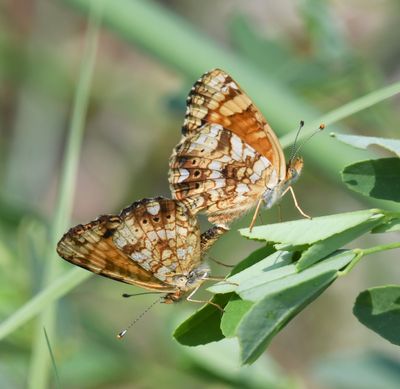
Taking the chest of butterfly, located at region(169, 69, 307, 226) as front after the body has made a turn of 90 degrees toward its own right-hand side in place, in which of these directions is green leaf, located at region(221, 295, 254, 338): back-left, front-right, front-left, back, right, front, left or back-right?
front

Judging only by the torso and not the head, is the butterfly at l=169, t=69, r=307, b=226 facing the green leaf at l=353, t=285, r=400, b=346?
yes

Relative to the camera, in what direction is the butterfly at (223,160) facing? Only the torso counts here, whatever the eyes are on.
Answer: to the viewer's right

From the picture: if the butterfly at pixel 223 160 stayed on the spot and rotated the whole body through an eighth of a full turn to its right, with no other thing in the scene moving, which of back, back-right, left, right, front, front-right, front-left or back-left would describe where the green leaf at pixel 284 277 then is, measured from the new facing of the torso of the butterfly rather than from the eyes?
front-left

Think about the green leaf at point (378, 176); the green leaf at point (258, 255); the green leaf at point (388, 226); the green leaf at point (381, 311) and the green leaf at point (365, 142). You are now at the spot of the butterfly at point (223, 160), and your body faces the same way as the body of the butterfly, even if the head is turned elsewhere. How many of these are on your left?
0

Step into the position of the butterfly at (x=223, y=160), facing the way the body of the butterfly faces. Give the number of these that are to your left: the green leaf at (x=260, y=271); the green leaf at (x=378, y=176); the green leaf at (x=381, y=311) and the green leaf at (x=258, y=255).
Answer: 0

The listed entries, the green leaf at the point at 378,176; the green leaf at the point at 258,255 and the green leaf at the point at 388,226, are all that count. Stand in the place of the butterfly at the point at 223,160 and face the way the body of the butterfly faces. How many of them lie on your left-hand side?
0

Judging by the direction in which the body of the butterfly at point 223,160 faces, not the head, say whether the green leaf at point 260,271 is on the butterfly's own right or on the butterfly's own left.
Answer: on the butterfly's own right
